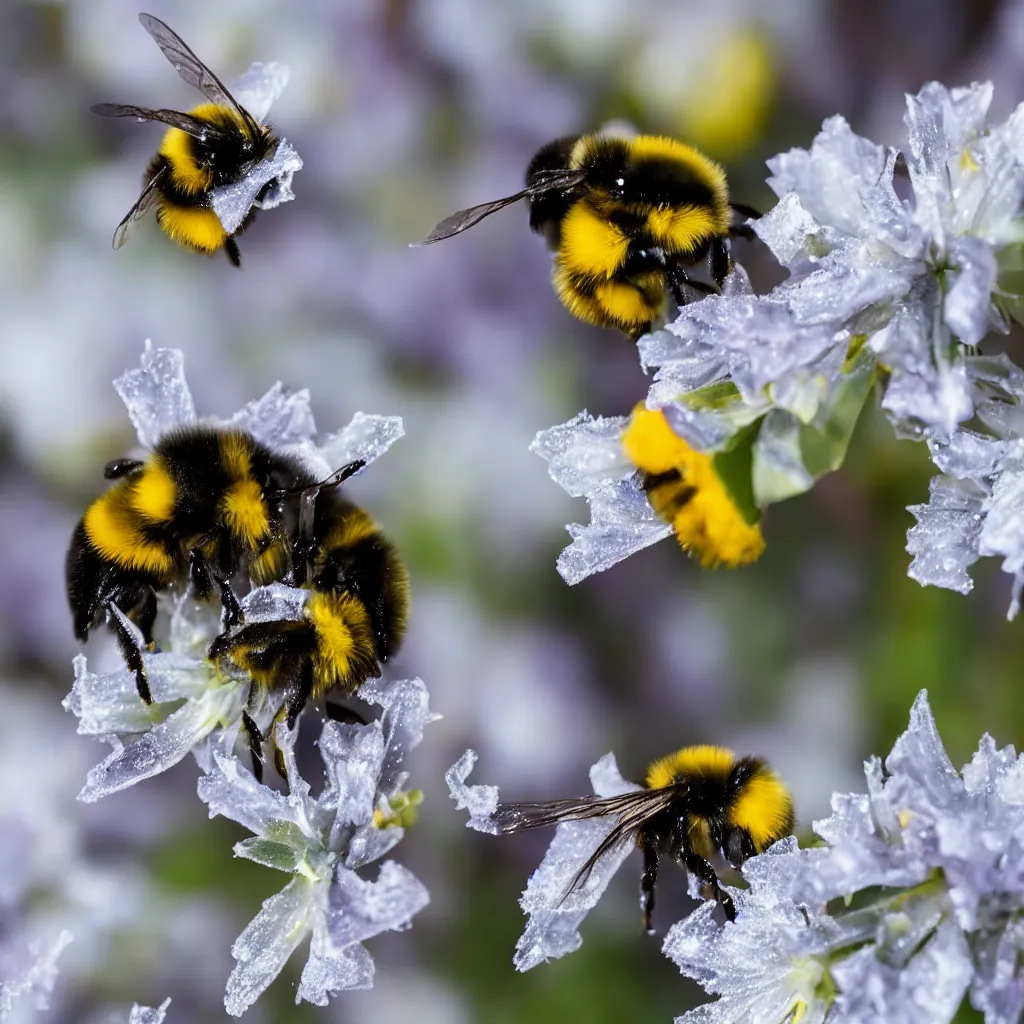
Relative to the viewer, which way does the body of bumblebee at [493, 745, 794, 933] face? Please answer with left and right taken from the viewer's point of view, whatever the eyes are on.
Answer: facing to the right of the viewer

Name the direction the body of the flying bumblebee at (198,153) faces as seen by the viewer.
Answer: to the viewer's right

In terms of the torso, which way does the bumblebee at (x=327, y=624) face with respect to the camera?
to the viewer's left

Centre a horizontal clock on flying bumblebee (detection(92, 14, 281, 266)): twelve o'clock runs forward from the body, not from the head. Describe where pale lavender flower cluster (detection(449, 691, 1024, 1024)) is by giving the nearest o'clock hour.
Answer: The pale lavender flower cluster is roughly at 2 o'clock from the flying bumblebee.

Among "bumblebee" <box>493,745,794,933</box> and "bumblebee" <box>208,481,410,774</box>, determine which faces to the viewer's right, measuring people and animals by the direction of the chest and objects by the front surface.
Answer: "bumblebee" <box>493,745,794,933</box>
